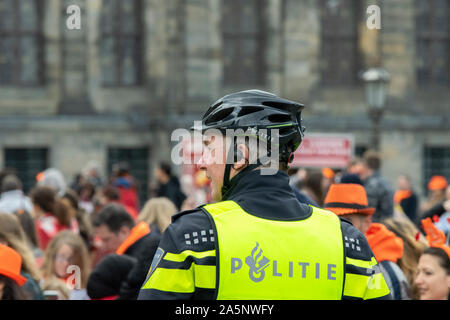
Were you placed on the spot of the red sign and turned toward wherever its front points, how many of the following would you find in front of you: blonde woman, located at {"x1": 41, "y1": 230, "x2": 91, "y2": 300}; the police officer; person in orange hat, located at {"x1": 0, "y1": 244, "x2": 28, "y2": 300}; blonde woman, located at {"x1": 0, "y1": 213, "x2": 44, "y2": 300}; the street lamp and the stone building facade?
4

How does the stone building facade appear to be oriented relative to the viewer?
toward the camera

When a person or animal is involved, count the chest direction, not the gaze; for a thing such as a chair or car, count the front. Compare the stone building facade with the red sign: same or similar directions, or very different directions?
same or similar directions

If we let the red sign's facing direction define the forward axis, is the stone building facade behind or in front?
behind

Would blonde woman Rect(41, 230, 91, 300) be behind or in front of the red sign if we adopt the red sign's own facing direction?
in front

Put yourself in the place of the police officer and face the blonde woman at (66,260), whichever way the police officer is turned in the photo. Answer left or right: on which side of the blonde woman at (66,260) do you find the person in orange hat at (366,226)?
right

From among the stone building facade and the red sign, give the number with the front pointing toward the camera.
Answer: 2

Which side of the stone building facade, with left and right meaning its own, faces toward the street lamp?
front

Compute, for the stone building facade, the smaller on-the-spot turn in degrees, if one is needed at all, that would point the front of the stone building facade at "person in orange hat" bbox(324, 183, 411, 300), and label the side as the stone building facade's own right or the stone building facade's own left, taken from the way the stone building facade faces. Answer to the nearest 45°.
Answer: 0° — it already faces them

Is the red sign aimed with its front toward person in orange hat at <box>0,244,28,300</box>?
yes

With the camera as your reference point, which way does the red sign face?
facing the viewer

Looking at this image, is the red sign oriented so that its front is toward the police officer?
yes

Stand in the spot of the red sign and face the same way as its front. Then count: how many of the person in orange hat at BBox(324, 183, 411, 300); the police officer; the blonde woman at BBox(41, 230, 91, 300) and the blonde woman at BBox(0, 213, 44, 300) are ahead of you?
4

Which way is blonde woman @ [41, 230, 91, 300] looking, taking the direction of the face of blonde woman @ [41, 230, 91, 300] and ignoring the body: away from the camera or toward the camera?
toward the camera

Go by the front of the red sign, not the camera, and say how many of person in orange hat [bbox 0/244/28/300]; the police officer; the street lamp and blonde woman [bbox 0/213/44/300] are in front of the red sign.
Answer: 3

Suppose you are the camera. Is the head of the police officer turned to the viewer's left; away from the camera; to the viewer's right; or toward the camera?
to the viewer's left

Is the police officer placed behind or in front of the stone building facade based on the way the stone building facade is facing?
in front
